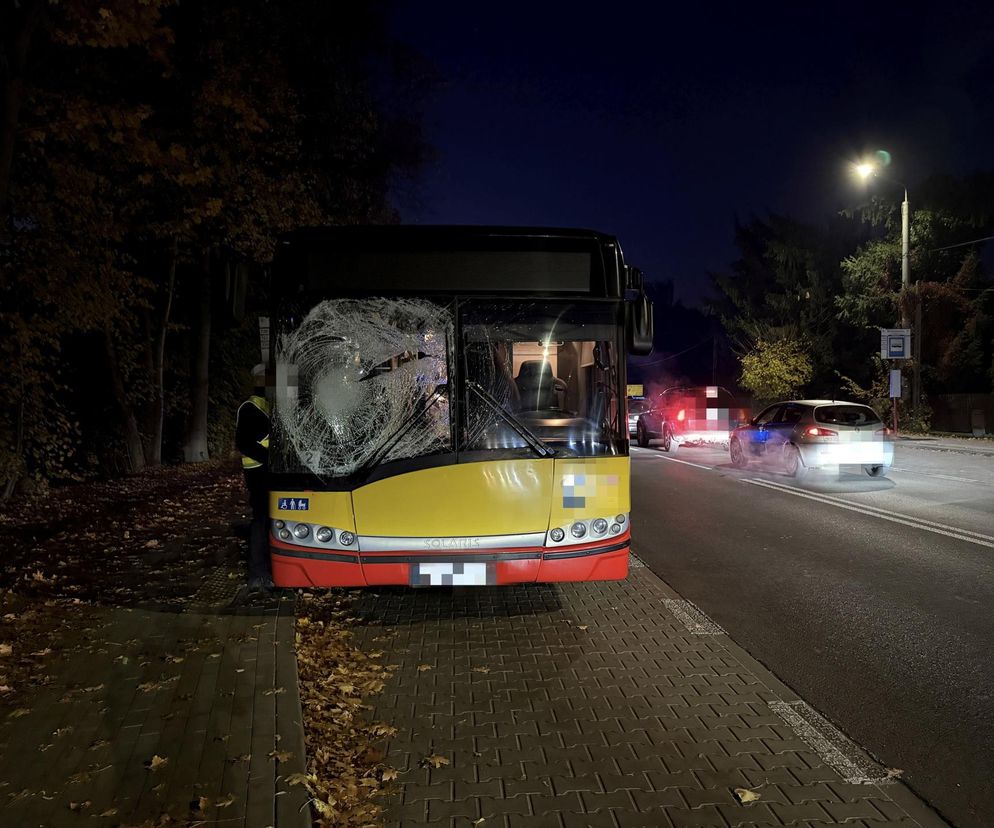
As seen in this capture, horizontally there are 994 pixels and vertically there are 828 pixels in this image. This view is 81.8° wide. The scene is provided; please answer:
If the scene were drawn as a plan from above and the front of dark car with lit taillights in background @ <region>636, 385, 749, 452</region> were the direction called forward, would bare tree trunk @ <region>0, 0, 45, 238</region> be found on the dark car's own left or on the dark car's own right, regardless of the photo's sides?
on the dark car's own left

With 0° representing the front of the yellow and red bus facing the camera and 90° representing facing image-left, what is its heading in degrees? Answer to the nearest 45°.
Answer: approximately 0°

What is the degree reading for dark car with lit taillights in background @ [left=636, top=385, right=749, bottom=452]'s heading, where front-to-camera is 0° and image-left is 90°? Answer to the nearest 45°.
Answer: approximately 135°

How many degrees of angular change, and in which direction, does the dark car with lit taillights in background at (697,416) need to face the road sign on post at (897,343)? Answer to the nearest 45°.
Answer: approximately 90° to its right

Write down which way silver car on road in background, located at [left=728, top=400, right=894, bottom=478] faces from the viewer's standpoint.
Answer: facing away from the viewer and to the left of the viewer

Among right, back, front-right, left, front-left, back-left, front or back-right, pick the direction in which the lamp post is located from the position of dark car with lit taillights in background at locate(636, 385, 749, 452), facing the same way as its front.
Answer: right

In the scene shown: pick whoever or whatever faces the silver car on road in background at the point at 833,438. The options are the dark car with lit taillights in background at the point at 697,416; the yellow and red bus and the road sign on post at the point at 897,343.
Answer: the road sign on post

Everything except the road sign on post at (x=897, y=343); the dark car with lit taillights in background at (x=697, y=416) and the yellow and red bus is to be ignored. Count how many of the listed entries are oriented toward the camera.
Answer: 2

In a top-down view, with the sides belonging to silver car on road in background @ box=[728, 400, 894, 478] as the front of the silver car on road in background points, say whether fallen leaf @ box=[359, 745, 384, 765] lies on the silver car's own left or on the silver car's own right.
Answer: on the silver car's own left

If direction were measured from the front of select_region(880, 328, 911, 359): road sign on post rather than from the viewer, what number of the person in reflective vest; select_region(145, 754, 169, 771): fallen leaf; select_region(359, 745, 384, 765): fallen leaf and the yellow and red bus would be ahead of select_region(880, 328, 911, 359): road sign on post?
4

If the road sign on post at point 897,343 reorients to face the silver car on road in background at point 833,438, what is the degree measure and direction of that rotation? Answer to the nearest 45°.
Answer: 0° — it already faces it
